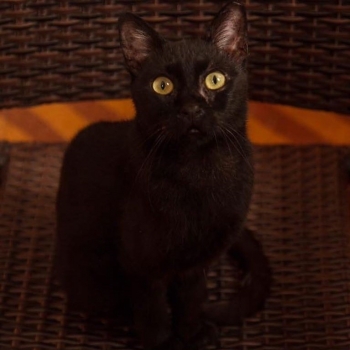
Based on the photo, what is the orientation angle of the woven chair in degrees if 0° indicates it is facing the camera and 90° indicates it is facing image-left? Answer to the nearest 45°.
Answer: approximately 0°
